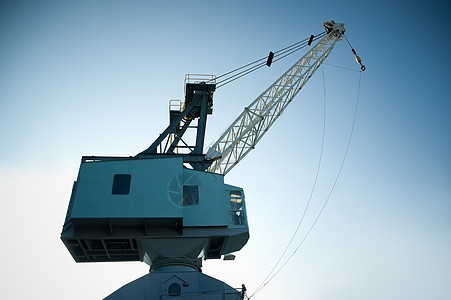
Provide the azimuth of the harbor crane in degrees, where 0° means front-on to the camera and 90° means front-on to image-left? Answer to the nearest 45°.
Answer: approximately 270°
